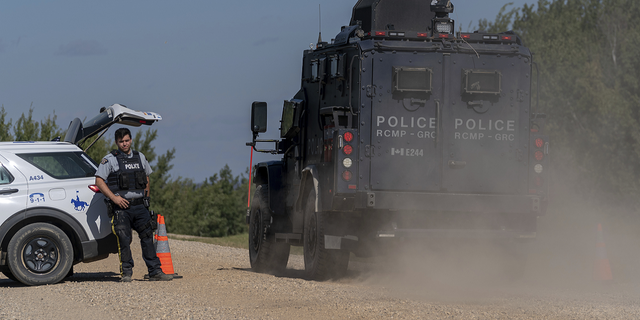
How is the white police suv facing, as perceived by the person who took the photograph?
facing to the left of the viewer

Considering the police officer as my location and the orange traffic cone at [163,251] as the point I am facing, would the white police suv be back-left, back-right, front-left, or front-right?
back-left

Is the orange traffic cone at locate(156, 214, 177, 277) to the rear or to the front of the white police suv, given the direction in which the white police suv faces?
to the rear

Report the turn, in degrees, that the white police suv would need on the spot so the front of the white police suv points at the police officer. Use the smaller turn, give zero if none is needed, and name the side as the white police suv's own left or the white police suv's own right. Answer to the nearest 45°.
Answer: approximately 180°

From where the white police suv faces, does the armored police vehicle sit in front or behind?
behind
